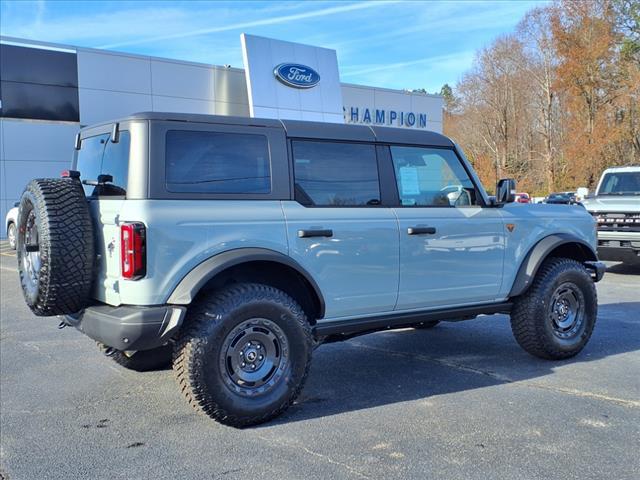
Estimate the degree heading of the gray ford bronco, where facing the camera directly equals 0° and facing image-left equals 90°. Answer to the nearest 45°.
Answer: approximately 225°

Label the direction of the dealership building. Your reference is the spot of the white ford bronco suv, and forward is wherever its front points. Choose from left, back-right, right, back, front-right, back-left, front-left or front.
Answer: right

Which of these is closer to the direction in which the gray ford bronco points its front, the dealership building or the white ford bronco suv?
the white ford bronco suv

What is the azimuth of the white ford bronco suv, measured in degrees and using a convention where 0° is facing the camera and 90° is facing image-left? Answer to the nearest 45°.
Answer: approximately 0°

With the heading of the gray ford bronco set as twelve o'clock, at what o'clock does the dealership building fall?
The dealership building is roughly at 10 o'clock from the gray ford bronco.

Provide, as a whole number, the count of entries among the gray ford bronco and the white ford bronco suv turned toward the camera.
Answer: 1

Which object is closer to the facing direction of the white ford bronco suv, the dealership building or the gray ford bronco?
the gray ford bronco

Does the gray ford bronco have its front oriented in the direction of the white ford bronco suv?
yes

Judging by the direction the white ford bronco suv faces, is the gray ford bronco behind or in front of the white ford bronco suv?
in front
